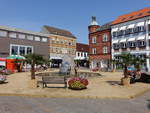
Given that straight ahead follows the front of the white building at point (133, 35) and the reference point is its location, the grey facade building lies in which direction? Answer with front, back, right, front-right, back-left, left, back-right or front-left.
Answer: front-right

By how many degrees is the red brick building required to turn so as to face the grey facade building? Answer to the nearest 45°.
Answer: approximately 45° to its right

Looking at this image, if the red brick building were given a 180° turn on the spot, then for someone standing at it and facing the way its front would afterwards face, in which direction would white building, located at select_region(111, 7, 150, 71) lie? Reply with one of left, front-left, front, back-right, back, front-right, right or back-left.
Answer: right

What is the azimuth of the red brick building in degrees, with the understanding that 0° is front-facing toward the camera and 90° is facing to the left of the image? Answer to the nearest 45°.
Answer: approximately 45°

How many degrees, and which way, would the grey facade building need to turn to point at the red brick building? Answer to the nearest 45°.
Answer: approximately 45° to its left
